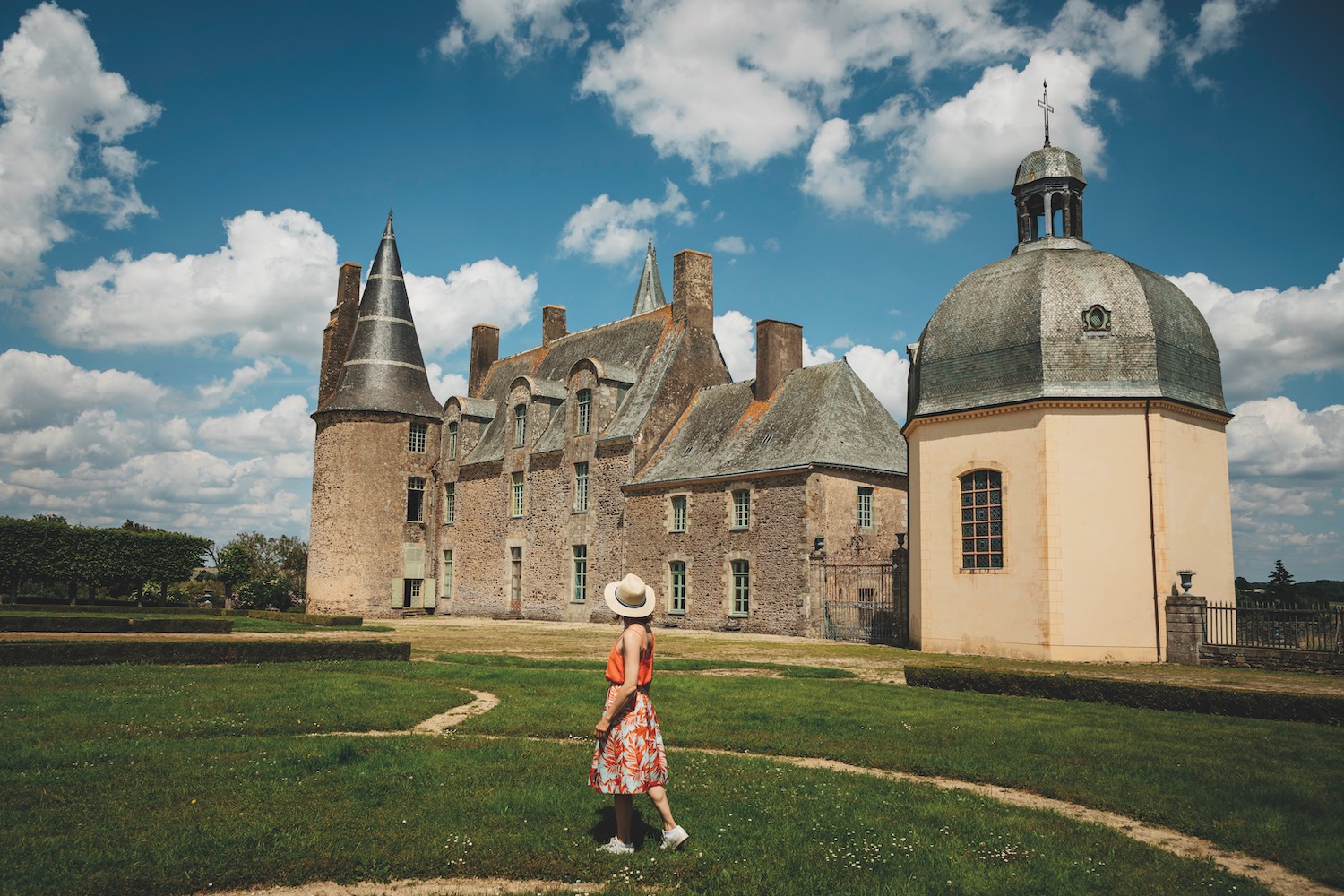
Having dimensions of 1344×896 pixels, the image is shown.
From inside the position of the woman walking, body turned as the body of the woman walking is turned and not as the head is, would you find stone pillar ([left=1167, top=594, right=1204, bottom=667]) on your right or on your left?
on your right

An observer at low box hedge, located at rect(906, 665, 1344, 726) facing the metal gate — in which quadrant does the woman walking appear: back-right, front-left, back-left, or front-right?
back-left

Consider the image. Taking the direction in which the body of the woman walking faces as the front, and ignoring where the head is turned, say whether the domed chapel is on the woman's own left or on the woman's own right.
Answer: on the woman's own right
